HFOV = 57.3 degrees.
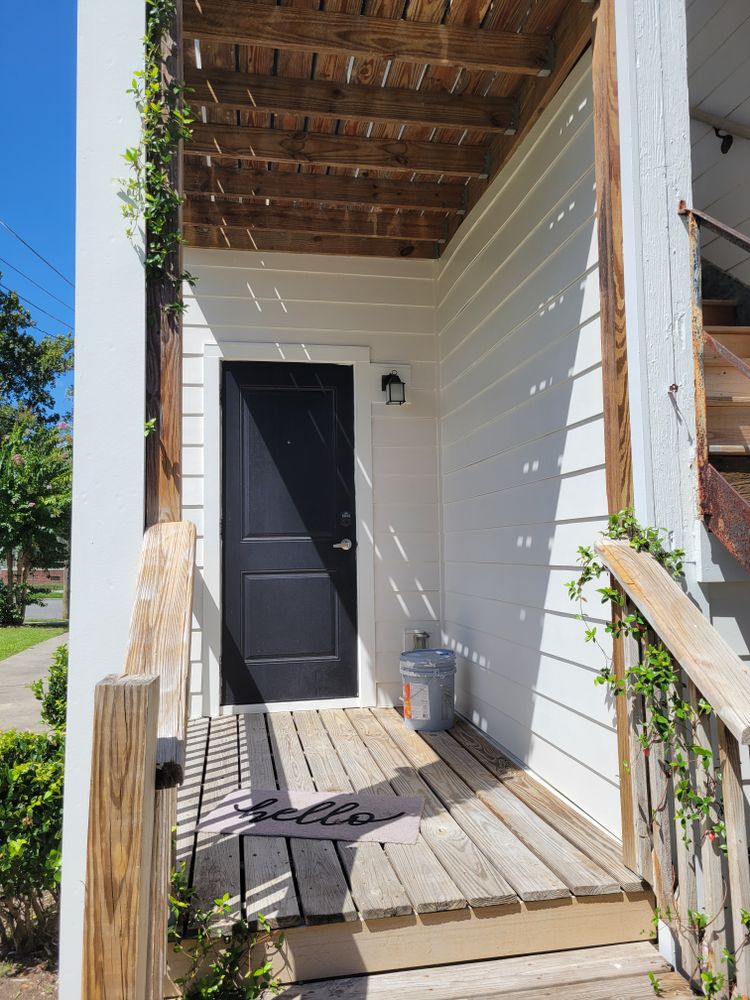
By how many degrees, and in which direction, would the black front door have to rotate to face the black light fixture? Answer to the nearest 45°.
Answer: approximately 45° to its left

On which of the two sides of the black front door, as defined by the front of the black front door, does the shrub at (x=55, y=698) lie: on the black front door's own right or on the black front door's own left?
on the black front door's own right

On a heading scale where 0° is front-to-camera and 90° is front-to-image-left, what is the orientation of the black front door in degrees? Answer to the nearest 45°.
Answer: approximately 0°

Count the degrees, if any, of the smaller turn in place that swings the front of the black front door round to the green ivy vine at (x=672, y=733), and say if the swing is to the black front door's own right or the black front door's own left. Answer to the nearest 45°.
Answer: approximately 45° to the black front door's own left

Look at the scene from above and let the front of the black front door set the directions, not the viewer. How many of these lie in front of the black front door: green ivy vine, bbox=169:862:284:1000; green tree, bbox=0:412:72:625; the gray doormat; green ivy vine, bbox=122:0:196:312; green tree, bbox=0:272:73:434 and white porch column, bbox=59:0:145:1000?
4

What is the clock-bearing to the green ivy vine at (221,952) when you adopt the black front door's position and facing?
The green ivy vine is roughly at 12 o'clock from the black front door.

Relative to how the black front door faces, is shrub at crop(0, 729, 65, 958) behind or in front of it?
in front

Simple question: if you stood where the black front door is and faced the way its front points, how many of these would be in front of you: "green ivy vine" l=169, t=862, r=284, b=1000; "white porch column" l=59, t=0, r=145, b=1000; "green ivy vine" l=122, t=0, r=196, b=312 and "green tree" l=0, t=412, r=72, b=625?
3

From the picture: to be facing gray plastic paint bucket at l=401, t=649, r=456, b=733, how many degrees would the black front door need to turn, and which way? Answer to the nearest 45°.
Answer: approximately 45° to its left

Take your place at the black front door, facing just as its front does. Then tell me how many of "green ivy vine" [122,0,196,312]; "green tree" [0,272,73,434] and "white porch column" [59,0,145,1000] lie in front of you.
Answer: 2

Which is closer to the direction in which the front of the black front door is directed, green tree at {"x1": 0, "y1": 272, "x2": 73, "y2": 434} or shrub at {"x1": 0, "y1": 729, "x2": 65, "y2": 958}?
the shrub

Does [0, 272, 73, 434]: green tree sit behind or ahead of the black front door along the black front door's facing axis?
behind

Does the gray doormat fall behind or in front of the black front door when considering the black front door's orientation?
in front

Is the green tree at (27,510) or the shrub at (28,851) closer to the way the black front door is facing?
the shrub

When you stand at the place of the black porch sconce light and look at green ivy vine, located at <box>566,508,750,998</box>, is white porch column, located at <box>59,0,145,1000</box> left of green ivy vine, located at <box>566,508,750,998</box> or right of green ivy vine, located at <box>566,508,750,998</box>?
right

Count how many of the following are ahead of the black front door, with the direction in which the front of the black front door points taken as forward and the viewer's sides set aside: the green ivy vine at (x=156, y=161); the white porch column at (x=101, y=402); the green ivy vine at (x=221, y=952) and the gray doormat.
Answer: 4
